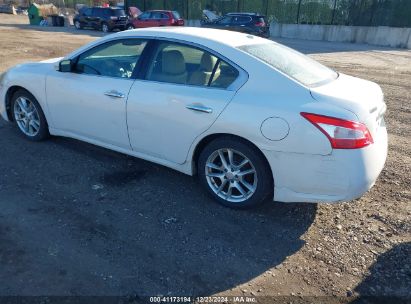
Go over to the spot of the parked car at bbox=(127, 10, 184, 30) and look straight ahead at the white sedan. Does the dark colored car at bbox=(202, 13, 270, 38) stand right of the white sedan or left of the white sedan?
left

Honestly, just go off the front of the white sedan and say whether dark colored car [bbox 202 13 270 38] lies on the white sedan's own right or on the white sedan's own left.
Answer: on the white sedan's own right

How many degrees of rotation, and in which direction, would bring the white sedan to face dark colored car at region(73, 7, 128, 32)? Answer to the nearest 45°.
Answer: approximately 45° to its right

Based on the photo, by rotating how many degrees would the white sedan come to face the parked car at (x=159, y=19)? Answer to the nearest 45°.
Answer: approximately 45° to its right

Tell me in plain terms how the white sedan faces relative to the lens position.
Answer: facing away from the viewer and to the left of the viewer
